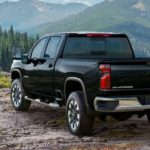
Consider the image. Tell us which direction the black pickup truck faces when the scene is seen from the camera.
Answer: facing away from the viewer and to the left of the viewer
